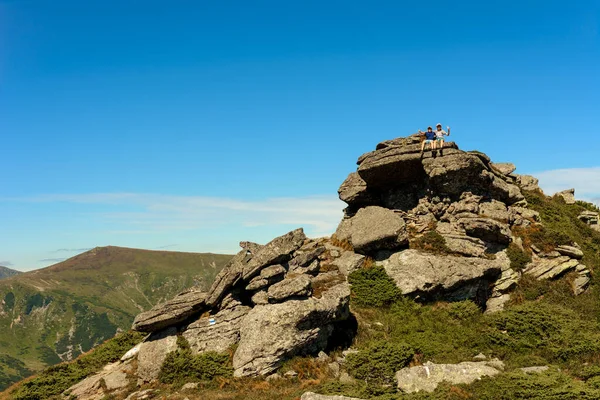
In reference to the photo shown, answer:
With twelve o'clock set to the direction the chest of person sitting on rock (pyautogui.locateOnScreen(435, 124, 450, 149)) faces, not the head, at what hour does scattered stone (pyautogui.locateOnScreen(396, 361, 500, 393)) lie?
The scattered stone is roughly at 12 o'clock from the person sitting on rock.

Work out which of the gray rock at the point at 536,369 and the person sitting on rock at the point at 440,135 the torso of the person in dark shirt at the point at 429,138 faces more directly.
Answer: the gray rock

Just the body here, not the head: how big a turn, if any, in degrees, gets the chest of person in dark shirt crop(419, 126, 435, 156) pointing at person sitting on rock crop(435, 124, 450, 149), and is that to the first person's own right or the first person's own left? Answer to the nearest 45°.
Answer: approximately 90° to the first person's own left

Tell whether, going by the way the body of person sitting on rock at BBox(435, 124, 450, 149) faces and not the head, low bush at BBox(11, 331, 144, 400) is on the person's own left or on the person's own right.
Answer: on the person's own right

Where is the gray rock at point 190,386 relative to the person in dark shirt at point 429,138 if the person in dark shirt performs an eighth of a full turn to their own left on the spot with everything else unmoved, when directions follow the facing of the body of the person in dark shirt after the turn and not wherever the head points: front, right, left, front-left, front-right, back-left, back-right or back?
right

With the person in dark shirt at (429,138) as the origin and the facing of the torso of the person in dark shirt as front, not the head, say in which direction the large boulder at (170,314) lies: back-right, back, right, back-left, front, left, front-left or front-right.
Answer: front-right

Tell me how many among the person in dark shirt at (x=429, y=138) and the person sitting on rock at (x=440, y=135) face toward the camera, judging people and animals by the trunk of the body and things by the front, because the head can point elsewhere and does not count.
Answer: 2

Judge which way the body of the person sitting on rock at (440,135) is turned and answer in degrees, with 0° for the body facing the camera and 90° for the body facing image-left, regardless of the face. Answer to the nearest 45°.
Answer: approximately 0°

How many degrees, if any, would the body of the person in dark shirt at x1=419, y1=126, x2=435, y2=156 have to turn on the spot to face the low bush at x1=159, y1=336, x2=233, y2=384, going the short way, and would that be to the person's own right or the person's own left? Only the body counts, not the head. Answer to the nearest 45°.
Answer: approximately 45° to the person's own right

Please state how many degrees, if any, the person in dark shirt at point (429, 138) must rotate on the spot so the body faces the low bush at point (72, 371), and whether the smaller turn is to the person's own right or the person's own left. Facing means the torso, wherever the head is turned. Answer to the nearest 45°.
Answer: approximately 45° to the person's own right
